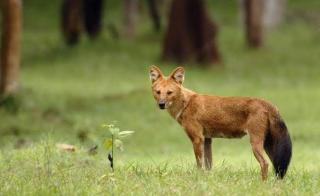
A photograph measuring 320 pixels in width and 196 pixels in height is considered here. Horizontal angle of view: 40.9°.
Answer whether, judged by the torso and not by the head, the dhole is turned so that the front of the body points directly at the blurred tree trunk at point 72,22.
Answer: no

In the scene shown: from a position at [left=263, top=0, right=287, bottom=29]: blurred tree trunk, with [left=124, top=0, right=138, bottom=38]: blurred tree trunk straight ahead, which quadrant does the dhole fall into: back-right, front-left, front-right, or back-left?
front-left

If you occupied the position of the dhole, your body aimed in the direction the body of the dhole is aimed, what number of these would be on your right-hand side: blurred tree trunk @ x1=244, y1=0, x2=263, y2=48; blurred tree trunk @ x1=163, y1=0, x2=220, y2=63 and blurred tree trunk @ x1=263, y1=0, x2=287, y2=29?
3

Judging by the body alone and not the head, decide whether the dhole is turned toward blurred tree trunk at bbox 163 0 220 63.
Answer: no

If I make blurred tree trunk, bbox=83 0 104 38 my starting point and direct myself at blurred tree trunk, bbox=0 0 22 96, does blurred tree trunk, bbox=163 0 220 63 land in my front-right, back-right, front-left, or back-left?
front-left

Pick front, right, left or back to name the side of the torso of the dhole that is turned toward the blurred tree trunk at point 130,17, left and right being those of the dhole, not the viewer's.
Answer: right

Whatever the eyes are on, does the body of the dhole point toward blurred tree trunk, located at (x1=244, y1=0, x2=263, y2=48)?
no

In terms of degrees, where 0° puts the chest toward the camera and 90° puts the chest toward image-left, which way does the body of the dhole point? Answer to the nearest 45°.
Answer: approximately 90°

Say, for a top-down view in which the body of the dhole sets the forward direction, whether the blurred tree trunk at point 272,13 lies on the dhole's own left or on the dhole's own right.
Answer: on the dhole's own right
